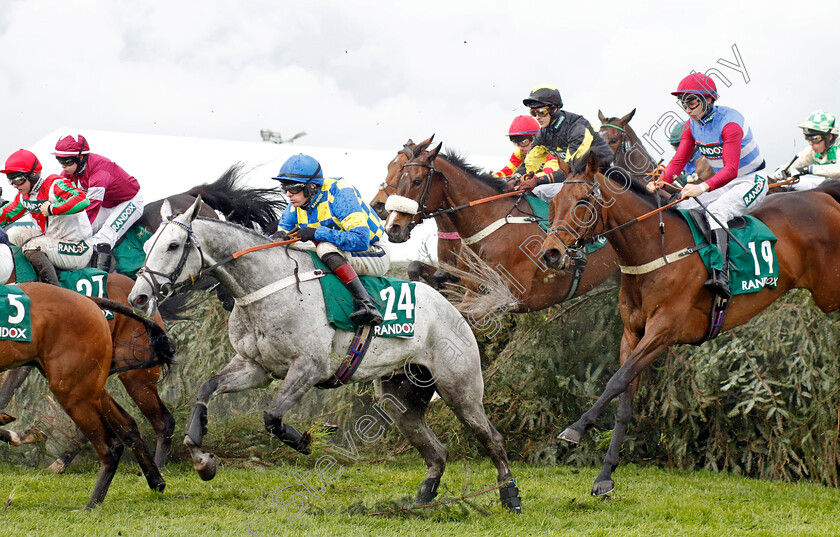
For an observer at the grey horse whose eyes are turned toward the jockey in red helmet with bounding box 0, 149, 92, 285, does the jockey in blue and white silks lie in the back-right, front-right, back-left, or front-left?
back-right

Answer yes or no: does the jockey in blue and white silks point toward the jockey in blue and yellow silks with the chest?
yes

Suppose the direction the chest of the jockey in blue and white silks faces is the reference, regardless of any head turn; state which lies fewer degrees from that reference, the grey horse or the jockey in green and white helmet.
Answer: the grey horse

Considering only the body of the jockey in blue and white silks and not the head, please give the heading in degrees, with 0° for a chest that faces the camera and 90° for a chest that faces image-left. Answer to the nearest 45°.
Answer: approximately 45°

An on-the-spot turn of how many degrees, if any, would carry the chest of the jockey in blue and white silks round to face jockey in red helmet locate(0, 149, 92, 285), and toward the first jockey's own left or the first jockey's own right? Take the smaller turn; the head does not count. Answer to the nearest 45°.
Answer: approximately 45° to the first jockey's own right

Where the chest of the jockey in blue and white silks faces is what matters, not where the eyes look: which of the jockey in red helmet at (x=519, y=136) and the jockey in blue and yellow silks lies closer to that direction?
the jockey in blue and yellow silks

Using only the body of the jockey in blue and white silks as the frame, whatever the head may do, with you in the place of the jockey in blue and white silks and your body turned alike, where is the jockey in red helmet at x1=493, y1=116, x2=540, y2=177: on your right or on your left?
on your right

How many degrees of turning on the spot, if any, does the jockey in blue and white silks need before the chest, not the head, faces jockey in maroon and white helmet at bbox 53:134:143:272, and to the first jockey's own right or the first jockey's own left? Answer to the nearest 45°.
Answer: approximately 45° to the first jockey's own right

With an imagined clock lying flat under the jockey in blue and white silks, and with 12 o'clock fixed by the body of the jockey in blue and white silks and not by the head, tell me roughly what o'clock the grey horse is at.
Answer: The grey horse is roughly at 12 o'clock from the jockey in blue and white silks.

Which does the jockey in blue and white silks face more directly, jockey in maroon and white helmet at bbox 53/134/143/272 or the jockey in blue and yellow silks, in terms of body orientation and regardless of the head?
the jockey in blue and yellow silks

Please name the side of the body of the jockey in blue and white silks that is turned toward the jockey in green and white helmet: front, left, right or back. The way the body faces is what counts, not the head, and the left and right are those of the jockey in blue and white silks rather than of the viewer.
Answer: back
